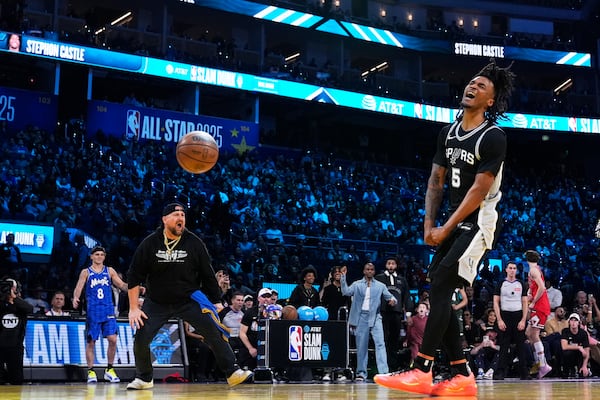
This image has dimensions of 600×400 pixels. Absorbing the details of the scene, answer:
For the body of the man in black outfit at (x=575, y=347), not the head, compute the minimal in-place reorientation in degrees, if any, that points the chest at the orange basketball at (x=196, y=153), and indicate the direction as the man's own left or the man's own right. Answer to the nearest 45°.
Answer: approximately 45° to the man's own right

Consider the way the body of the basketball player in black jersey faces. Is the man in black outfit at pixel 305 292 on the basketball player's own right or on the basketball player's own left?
on the basketball player's own right

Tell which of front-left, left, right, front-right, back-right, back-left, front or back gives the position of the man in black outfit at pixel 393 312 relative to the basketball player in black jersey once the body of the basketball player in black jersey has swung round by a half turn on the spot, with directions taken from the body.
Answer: front-left

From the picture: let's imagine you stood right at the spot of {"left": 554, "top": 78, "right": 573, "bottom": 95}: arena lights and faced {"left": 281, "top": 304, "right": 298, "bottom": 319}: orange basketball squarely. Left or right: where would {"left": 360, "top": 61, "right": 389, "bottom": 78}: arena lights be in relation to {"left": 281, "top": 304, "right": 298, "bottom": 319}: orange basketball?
right

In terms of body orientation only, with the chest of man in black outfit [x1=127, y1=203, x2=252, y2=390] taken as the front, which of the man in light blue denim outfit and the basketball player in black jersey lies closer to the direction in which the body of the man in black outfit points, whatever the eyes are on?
the basketball player in black jersey

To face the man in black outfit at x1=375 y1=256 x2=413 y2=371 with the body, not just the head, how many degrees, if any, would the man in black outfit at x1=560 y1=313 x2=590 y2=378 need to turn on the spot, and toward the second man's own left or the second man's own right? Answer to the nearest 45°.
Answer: approximately 45° to the second man's own right

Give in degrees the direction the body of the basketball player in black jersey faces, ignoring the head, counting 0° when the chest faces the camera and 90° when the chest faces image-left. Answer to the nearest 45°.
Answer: approximately 45°

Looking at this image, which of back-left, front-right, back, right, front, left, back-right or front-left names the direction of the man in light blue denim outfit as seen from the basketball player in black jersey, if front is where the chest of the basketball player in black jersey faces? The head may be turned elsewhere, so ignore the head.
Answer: back-right

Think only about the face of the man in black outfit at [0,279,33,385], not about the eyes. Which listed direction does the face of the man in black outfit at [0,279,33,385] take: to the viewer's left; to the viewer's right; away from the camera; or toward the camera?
to the viewer's right

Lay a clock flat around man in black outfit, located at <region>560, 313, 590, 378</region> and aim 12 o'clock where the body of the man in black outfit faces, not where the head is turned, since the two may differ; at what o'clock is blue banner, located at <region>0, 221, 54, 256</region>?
The blue banner is roughly at 3 o'clock from the man in black outfit.

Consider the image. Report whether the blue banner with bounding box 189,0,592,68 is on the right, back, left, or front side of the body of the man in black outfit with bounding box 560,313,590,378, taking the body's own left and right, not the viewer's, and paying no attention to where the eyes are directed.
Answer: back
